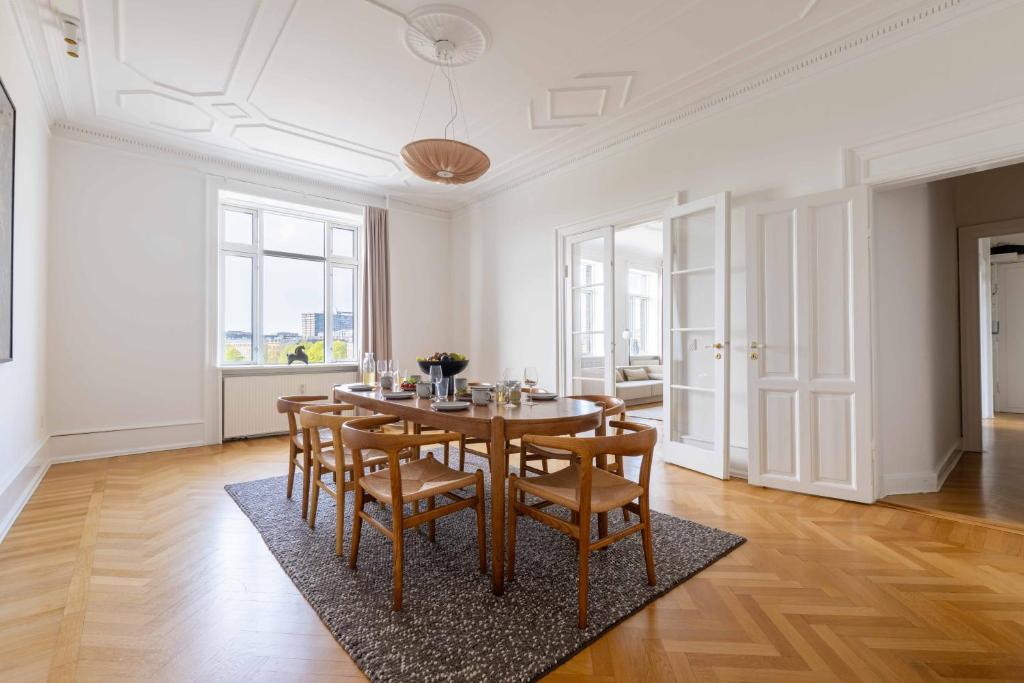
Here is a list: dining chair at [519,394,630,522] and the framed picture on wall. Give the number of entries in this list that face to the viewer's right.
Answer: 1

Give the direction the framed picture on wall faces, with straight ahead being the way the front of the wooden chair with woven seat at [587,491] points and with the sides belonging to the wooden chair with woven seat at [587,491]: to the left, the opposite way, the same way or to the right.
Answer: to the right

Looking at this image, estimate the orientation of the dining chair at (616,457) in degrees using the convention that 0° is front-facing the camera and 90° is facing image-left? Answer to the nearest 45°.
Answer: approximately 135°

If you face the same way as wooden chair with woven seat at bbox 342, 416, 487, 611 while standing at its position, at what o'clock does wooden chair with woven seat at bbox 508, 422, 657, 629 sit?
wooden chair with woven seat at bbox 508, 422, 657, 629 is roughly at 2 o'clock from wooden chair with woven seat at bbox 342, 416, 487, 611.

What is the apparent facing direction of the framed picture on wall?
to the viewer's right

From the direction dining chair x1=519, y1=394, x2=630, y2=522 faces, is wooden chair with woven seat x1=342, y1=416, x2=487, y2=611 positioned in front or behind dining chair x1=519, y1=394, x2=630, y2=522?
in front

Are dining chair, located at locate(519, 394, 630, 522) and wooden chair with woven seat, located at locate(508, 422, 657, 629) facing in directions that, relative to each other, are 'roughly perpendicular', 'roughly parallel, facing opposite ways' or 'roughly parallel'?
roughly perpendicular

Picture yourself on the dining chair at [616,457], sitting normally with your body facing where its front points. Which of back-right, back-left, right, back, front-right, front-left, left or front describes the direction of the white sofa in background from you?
front-right

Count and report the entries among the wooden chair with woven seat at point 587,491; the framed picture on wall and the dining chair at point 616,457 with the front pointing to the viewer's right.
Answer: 1

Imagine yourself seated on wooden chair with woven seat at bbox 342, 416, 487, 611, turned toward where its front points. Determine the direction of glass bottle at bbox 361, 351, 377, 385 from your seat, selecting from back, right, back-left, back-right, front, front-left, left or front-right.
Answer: front-left

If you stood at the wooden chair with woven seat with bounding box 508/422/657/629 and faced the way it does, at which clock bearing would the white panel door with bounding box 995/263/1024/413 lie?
The white panel door is roughly at 3 o'clock from the wooden chair with woven seat.

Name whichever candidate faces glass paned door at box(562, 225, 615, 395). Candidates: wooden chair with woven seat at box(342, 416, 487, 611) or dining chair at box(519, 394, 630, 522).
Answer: the wooden chair with woven seat

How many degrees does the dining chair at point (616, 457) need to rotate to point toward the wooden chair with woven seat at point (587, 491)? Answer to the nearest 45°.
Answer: approximately 45° to its left

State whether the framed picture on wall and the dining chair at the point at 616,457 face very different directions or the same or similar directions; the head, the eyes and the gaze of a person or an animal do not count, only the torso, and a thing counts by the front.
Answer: very different directions

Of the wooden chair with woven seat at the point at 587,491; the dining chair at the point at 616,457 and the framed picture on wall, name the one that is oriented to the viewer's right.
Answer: the framed picture on wall

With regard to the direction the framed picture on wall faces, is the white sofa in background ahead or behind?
ahead

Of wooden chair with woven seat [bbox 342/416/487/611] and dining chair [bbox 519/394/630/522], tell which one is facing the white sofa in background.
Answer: the wooden chair with woven seat

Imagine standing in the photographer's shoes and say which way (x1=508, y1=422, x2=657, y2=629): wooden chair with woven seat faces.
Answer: facing away from the viewer and to the left of the viewer
